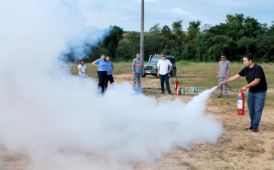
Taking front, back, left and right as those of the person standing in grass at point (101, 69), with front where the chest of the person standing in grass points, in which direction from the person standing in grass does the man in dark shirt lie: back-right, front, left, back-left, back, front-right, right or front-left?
front-left

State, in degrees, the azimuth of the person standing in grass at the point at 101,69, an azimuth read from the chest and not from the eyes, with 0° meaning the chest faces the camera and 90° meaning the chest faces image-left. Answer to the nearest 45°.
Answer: approximately 0°
